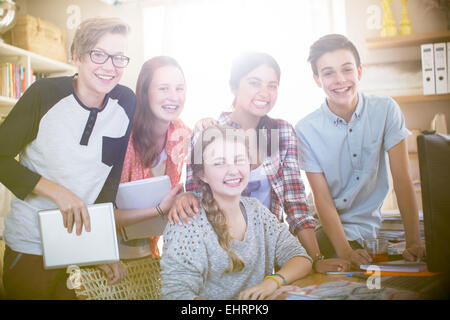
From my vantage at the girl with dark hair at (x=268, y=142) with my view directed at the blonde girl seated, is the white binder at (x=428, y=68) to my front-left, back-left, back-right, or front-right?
back-left

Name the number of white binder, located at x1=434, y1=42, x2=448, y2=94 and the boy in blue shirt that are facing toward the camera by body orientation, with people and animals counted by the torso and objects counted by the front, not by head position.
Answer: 2
